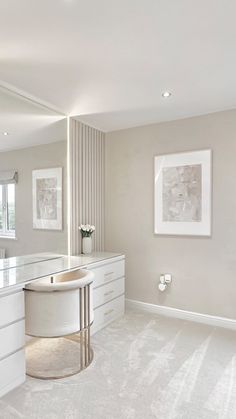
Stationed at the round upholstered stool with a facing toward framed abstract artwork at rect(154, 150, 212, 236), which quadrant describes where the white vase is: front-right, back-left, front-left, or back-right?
front-left

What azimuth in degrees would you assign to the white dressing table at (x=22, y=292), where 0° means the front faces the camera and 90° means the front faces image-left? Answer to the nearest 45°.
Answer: approximately 315°

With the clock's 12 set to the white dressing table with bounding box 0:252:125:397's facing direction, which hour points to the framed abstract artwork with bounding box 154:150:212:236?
The framed abstract artwork is roughly at 10 o'clock from the white dressing table.
